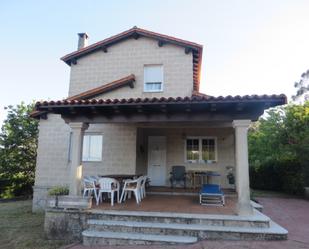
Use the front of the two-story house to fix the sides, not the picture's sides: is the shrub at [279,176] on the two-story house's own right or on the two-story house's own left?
on the two-story house's own left

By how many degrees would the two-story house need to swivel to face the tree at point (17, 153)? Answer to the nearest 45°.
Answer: approximately 135° to its right

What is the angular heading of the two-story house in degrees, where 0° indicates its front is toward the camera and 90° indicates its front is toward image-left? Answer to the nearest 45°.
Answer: approximately 0°
